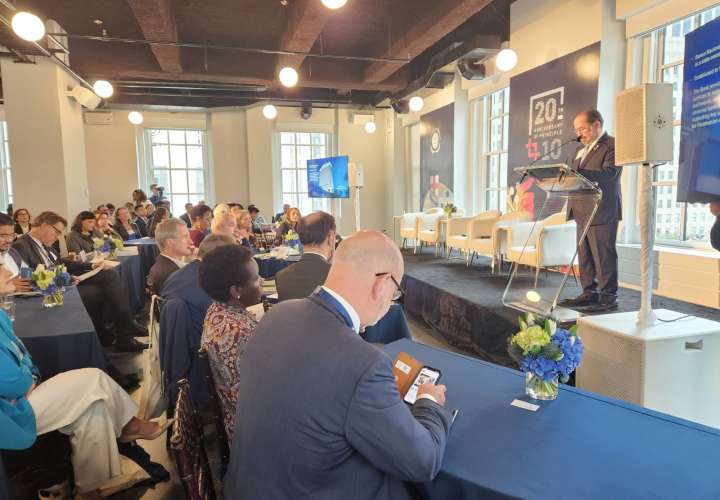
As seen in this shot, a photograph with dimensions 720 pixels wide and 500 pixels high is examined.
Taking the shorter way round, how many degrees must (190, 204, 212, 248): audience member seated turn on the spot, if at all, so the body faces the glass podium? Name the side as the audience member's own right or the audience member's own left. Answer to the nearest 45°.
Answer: approximately 45° to the audience member's own right

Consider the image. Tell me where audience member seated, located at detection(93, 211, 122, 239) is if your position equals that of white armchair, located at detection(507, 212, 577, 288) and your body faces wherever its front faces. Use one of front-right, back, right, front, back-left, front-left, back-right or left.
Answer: front-right

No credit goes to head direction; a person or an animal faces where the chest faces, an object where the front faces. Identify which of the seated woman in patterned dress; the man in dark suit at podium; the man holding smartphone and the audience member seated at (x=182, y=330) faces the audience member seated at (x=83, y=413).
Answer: the man in dark suit at podium

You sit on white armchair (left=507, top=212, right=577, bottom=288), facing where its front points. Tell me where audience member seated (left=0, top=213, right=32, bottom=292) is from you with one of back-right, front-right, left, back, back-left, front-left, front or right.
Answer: front

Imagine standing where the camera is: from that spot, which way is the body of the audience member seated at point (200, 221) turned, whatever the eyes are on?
to the viewer's right

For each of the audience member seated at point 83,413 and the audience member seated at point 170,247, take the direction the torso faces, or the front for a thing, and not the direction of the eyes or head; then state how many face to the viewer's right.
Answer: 2

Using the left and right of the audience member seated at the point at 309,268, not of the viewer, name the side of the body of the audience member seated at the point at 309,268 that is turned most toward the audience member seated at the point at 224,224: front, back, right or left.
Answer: left

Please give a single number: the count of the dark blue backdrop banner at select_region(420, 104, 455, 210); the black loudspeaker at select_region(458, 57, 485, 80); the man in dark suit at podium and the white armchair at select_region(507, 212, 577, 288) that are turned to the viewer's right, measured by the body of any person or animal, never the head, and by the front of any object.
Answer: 0

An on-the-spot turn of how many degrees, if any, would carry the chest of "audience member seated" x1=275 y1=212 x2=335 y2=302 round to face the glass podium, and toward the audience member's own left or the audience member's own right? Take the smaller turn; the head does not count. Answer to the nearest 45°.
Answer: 0° — they already face it

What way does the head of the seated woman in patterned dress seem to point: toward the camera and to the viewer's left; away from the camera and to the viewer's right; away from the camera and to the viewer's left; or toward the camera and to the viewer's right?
away from the camera and to the viewer's right

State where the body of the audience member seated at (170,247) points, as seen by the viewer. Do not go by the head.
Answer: to the viewer's right

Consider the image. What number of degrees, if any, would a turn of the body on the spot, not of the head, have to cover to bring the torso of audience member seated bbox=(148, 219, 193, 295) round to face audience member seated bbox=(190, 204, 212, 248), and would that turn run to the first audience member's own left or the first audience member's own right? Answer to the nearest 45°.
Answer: approximately 90° to the first audience member's own left

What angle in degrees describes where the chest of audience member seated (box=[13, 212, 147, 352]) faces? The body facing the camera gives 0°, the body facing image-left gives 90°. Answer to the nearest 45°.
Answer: approximately 315°

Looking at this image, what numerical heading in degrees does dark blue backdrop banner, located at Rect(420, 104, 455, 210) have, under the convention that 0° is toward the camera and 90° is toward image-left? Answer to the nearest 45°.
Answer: approximately 45°

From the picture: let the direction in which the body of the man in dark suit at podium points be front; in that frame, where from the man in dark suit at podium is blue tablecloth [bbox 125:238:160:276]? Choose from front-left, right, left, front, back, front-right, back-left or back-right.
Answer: front-right

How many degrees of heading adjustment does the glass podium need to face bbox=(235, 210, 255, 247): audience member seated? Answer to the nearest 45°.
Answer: approximately 45° to its right

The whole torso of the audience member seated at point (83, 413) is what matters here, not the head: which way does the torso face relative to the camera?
to the viewer's right

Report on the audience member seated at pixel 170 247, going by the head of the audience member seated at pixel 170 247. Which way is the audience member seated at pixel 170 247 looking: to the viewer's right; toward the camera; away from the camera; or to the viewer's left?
to the viewer's right
